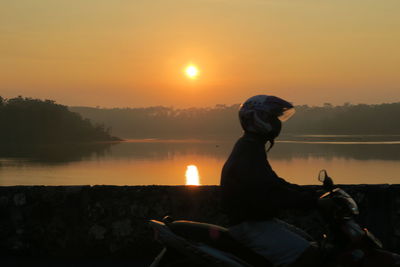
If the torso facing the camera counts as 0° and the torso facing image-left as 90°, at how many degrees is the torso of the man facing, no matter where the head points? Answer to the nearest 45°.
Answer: approximately 270°

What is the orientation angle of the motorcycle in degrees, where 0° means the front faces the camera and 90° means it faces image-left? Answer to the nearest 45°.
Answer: approximately 270°

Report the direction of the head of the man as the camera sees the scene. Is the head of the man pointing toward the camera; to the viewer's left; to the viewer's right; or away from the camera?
to the viewer's right

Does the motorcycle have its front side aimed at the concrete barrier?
no
